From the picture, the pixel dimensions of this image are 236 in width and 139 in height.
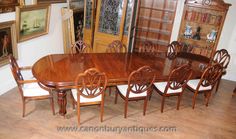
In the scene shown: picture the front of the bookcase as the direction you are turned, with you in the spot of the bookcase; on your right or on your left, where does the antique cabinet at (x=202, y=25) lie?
on your left

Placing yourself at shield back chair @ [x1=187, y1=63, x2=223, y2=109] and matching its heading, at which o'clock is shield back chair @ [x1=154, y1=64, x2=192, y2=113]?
shield back chair @ [x1=154, y1=64, x2=192, y2=113] is roughly at 9 o'clock from shield back chair @ [x1=187, y1=63, x2=223, y2=109].

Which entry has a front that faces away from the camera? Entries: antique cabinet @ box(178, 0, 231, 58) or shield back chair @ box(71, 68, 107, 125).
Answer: the shield back chair

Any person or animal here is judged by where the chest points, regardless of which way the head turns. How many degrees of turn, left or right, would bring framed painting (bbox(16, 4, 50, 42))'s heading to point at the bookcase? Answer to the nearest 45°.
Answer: approximately 45° to its left

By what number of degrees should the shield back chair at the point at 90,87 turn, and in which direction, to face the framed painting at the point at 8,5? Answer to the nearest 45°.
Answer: approximately 45° to its left

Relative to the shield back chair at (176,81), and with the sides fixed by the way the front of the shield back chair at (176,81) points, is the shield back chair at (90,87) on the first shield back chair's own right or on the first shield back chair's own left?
on the first shield back chair's own left

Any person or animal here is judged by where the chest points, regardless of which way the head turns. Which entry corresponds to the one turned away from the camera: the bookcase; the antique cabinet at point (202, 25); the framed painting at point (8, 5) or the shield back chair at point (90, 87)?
the shield back chair

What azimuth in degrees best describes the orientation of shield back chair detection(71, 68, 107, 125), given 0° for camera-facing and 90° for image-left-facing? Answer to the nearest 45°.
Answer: approximately 180°

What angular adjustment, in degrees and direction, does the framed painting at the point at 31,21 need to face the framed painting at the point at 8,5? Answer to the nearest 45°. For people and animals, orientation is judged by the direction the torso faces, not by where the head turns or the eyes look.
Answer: approximately 90° to its right

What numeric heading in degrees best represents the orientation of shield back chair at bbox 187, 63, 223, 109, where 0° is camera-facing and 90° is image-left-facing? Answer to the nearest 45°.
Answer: approximately 135°
